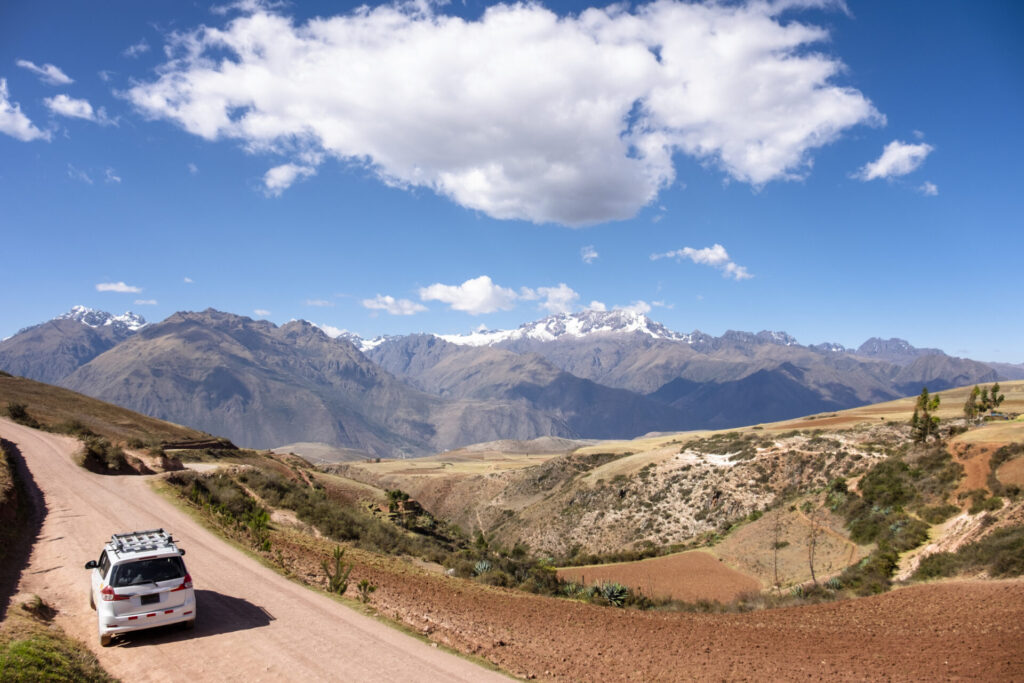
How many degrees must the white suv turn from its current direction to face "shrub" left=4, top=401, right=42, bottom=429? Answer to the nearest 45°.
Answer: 0° — it already faces it

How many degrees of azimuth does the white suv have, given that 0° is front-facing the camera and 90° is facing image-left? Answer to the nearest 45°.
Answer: approximately 180°

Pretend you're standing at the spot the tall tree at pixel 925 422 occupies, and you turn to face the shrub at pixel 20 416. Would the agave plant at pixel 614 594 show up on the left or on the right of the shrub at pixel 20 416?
left

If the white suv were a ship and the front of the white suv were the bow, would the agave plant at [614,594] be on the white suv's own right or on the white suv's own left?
on the white suv's own right

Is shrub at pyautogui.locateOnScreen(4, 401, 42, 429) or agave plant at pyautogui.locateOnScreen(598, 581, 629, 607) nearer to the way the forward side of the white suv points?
the shrub
